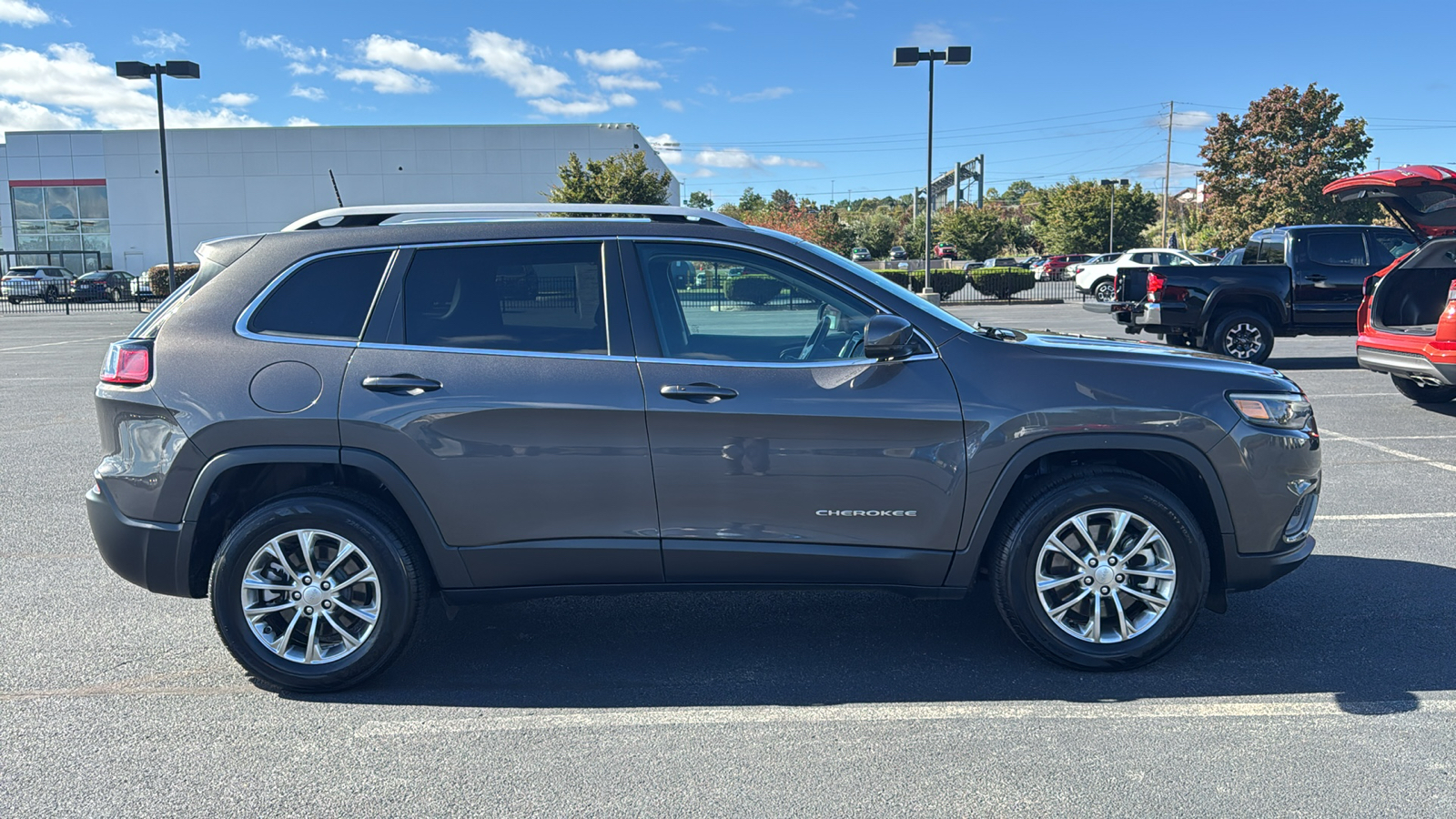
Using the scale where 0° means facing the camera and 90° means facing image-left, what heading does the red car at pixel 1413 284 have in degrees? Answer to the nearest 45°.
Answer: approximately 225°

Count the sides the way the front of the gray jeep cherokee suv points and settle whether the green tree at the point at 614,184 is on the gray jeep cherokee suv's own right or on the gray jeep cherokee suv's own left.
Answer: on the gray jeep cherokee suv's own left

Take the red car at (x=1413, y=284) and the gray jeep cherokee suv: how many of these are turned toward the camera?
0

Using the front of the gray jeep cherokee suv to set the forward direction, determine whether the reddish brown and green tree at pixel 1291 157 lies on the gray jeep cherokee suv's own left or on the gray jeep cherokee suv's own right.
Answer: on the gray jeep cherokee suv's own left

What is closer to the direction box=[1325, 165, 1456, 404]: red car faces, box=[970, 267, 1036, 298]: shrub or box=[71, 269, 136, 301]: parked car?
the shrub

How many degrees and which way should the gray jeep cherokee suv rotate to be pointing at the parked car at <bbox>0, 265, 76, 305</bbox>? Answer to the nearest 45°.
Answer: approximately 135° to its left

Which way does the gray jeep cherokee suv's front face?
to the viewer's right

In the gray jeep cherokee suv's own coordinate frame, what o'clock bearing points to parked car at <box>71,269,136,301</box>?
The parked car is roughly at 8 o'clock from the gray jeep cherokee suv.

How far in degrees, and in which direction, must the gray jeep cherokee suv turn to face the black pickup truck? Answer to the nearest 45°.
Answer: approximately 45° to its left

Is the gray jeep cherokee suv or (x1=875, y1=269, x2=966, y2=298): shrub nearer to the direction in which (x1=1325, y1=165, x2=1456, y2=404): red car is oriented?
the shrub
